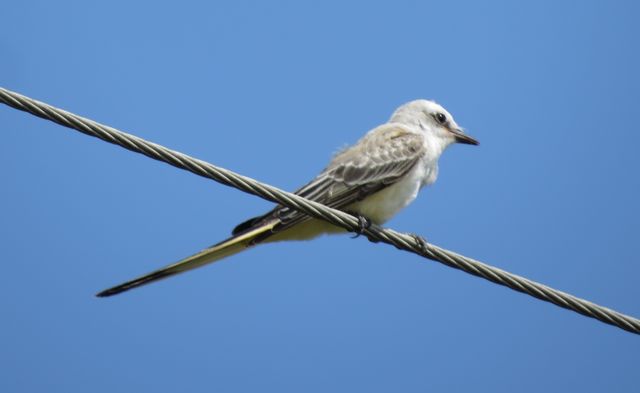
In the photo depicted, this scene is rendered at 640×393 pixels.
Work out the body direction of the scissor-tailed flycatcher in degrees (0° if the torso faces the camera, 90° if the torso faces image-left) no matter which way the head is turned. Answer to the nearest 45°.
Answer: approximately 270°
